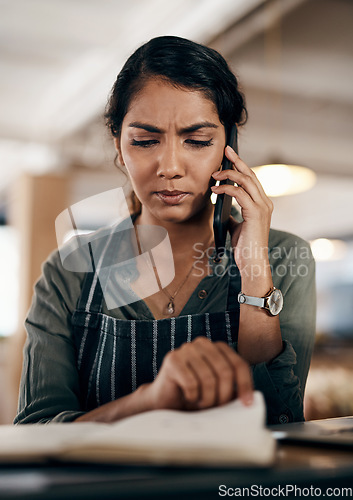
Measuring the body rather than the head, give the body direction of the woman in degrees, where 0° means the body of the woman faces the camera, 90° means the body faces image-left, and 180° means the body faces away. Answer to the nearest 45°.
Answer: approximately 0°
